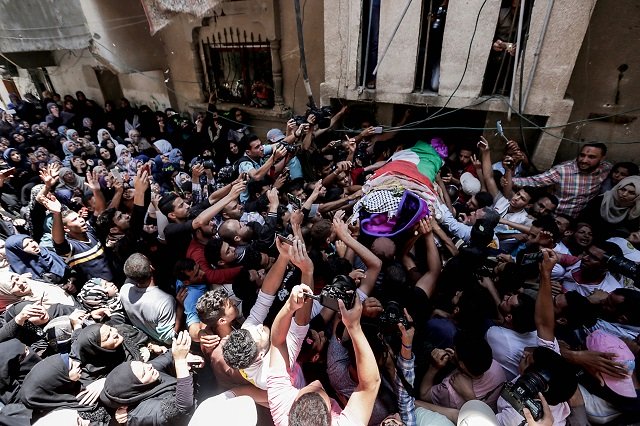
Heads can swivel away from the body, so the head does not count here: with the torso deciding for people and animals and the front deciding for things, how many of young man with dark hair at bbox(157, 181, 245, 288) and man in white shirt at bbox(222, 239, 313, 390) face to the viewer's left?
0

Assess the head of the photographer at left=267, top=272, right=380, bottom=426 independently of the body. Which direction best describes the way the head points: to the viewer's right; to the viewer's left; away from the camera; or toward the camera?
away from the camera

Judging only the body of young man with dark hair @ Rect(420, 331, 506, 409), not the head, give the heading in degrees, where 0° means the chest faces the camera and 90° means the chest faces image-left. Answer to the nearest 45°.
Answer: approximately 135°

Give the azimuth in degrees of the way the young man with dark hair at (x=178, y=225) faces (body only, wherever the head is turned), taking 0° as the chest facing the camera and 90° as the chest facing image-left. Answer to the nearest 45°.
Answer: approximately 270°

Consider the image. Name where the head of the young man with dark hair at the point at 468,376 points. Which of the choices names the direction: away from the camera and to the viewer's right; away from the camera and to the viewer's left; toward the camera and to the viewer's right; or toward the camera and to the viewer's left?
away from the camera and to the viewer's left

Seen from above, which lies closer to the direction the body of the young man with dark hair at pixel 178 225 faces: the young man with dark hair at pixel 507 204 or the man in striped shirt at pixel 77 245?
the young man with dark hair

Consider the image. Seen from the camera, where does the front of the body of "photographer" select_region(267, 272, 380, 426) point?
away from the camera

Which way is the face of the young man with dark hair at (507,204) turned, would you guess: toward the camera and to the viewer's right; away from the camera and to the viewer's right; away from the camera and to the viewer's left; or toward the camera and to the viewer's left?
toward the camera and to the viewer's left

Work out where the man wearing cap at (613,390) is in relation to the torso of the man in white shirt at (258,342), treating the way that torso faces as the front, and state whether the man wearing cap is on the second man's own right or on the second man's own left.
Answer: on the second man's own right

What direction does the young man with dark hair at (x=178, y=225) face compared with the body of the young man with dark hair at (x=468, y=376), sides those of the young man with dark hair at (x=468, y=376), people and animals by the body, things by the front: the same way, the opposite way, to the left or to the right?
to the right

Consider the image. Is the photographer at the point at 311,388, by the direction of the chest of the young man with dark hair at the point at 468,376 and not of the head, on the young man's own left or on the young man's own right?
on the young man's own left

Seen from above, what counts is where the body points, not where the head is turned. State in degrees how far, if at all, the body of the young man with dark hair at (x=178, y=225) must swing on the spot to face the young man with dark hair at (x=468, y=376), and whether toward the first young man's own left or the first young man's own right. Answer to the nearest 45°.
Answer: approximately 45° to the first young man's own right
